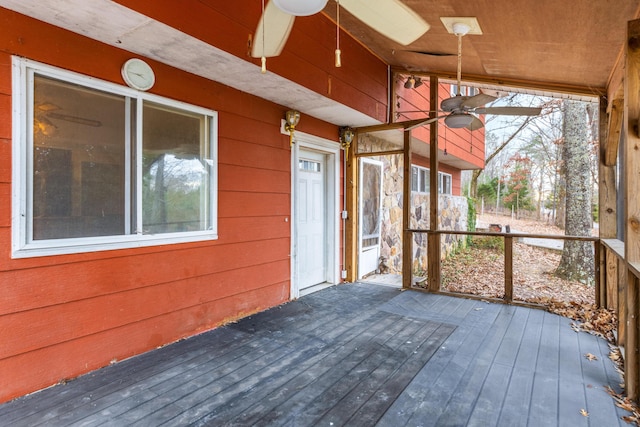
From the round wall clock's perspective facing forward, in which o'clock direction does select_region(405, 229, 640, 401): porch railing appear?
The porch railing is roughly at 11 o'clock from the round wall clock.

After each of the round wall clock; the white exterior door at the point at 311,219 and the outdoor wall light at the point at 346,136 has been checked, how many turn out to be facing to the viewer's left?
0

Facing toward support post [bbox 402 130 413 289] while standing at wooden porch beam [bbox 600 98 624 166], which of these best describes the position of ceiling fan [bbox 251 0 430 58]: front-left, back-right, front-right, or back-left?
front-left

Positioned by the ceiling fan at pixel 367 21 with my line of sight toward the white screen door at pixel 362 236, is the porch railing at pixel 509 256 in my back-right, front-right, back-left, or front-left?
front-right

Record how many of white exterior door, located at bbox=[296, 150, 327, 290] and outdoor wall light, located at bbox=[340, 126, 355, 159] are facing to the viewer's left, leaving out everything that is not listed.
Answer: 0

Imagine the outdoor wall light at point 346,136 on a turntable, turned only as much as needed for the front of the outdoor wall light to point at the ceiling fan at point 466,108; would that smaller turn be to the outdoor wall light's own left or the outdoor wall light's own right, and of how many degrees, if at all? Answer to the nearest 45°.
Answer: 0° — it already faces it

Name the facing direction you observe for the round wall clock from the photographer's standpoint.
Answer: facing the viewer and to the right of the viewer

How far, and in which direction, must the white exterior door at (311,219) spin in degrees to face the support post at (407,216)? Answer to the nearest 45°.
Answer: approximately 45° to its left

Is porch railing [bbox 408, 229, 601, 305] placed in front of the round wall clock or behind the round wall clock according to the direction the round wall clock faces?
in front

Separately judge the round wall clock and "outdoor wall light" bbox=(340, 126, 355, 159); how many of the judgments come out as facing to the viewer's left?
0

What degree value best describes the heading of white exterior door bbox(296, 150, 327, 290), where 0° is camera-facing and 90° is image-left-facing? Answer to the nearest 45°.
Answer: approximately 315°

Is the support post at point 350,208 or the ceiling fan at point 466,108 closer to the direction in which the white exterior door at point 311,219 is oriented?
the ceiling fan

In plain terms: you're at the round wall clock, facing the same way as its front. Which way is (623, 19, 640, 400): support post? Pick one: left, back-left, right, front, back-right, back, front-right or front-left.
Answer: front

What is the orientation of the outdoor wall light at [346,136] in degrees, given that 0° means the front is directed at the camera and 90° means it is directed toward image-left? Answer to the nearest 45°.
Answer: approximately 315°

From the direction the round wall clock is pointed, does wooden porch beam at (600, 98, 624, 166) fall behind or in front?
in front
